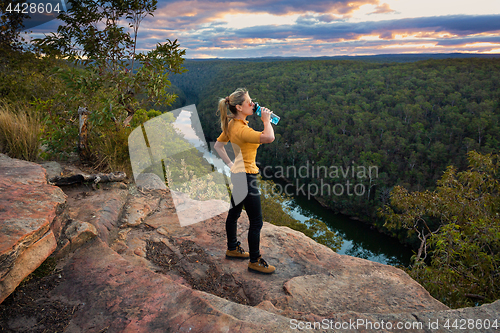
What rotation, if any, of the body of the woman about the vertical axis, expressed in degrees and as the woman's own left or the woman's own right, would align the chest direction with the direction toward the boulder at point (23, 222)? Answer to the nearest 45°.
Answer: approximately 135° to the woman's own right

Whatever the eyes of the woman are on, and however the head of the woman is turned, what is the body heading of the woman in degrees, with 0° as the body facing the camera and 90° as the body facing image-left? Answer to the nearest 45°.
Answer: approximately 270°

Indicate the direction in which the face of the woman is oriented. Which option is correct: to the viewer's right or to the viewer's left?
to the viewer's right

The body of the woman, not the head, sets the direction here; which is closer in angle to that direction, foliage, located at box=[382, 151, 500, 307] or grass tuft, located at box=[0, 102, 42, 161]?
the foliage

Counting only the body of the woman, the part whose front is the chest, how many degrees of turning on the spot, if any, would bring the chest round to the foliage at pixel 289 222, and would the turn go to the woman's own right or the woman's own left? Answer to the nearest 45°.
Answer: approximately 90° to the woman's own left

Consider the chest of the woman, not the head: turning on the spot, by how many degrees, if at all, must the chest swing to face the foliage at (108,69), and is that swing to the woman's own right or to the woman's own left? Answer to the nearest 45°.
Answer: approximately 135° to the woman's own left

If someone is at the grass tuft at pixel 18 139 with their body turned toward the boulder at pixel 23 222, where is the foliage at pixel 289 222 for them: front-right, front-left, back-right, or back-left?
back-left

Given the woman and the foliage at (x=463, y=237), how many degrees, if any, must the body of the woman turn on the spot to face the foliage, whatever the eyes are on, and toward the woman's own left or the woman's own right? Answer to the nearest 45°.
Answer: approximately 45° to the woman's own left
